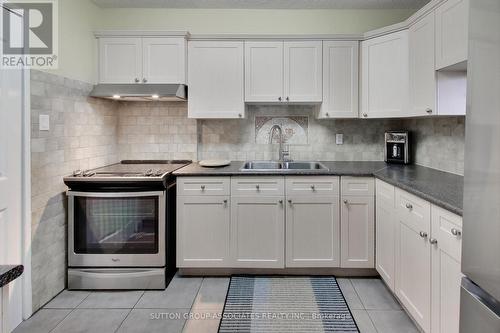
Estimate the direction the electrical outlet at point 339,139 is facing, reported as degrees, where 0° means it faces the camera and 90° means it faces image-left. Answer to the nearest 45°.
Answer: approximately 0°

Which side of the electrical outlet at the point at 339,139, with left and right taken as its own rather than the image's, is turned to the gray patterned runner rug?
front

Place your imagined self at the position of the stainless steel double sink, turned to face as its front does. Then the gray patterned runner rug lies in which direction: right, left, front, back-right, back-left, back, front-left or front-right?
front

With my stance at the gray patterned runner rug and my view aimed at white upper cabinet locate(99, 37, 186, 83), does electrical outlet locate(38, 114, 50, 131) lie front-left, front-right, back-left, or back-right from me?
front-left

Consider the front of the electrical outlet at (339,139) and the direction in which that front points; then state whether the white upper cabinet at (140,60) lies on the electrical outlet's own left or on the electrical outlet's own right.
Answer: on the electrical outlet's own right

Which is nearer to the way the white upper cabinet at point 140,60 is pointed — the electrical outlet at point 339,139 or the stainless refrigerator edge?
the stainless refrigerator edge

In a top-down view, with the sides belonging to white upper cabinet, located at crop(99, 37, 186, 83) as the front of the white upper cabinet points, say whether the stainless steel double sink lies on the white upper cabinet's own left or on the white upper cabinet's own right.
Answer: on the white upper cabinet's own left

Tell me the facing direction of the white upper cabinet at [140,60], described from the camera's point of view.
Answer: facing the viewer

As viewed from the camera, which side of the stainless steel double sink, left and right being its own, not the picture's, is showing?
front
